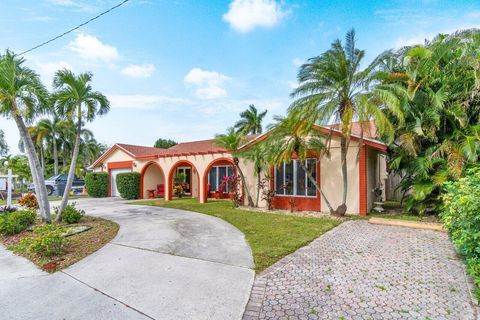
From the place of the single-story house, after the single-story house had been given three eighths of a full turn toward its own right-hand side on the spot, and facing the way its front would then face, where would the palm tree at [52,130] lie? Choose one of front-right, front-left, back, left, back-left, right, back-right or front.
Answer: front-left

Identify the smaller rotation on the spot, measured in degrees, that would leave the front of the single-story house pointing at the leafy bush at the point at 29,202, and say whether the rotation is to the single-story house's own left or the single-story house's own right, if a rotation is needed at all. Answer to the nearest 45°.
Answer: approximately 45° to the single-story house's own right

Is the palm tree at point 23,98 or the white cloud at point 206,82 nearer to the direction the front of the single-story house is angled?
the palm tree

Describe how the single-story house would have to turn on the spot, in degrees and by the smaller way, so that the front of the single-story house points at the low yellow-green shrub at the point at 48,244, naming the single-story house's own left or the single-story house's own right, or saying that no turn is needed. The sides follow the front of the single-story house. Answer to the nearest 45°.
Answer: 0° — it already faces it

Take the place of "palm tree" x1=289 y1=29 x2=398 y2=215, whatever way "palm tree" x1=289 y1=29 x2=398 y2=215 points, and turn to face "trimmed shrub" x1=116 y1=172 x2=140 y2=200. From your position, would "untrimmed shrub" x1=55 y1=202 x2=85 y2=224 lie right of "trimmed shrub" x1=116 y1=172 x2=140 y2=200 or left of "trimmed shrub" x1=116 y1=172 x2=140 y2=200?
left

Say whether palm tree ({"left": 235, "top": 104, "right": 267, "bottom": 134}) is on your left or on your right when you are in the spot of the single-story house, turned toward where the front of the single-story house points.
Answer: on your right

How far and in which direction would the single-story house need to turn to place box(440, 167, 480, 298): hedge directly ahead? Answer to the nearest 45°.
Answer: approximately 45° to its left

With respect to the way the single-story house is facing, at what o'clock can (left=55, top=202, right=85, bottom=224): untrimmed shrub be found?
The untrimmed shrub is roughly at 1 o'clock from the single-story house.

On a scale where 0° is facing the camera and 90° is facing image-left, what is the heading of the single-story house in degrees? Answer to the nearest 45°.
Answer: approximately 45°
